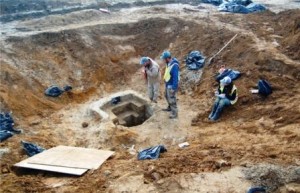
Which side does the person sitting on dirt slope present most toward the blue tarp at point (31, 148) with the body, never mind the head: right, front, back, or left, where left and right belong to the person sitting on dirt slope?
front

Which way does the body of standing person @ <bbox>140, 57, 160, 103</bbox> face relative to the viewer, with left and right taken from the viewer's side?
facing the viewer and to the left of the viewer

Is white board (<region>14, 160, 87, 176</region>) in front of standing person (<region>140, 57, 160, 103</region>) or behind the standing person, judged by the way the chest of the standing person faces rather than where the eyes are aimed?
in front

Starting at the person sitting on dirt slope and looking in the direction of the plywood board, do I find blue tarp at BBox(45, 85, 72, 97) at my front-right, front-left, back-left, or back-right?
front-right

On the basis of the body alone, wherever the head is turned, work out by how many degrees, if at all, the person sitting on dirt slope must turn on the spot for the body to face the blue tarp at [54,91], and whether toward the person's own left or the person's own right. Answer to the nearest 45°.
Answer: approximately 45° to the person's own right

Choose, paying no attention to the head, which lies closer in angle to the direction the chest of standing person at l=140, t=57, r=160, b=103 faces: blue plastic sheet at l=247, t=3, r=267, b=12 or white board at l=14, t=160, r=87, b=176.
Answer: the white board

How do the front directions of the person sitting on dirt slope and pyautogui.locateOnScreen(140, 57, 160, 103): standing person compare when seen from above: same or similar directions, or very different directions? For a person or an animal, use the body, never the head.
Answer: same or similar directions

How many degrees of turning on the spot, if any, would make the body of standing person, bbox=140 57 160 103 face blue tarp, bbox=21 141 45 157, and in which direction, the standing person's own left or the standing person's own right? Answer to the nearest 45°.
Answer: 0° — they already face it

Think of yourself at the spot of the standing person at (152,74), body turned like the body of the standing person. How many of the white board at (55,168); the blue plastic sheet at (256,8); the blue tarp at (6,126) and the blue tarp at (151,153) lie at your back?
1

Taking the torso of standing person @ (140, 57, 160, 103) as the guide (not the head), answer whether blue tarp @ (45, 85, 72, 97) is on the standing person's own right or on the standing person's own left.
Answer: on the standing person's own right

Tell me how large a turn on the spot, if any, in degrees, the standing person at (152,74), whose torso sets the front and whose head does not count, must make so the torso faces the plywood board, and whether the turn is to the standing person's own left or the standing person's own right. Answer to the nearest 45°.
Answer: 0° — they already face it

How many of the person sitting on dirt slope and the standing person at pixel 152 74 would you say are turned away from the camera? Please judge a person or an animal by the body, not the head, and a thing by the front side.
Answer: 0

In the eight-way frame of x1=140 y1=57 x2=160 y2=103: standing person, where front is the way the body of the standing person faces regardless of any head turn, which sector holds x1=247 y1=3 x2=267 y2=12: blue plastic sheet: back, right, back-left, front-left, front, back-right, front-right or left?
back

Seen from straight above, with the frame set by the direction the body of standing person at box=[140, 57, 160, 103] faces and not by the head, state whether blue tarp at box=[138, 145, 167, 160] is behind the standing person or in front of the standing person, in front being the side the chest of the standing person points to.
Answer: in front

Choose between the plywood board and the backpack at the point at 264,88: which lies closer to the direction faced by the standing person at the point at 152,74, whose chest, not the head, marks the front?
the plywood board

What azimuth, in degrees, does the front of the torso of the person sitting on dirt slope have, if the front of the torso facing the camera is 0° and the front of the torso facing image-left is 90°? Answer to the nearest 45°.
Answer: approximately 45°
